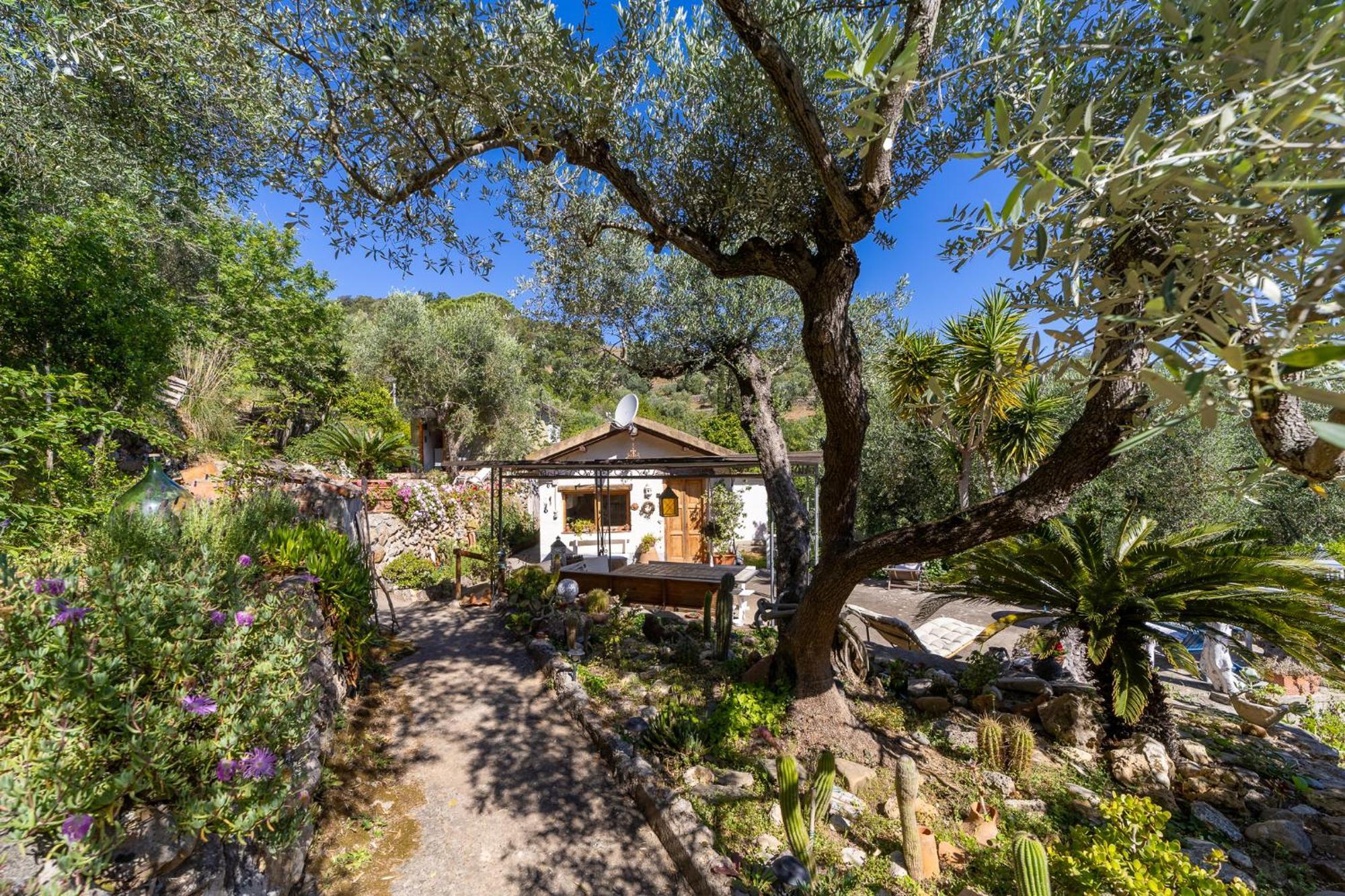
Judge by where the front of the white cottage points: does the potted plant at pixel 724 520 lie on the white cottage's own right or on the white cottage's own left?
on the white cottage's own left

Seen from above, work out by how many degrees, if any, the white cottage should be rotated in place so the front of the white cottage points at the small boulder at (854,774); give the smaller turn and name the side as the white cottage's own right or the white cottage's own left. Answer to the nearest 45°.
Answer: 0° — it already faces it

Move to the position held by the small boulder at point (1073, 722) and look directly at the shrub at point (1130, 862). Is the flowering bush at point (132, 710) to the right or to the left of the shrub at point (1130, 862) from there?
right

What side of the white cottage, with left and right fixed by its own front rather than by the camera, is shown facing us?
front

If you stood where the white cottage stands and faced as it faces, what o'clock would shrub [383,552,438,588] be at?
The shrub is roughly at 2 o'clock from the white cottage.

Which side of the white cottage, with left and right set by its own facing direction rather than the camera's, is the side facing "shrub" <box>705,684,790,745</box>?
front

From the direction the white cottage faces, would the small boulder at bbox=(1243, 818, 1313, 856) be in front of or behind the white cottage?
in front

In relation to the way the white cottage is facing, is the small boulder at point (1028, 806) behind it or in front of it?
in front

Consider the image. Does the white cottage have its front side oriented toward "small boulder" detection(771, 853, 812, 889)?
yes

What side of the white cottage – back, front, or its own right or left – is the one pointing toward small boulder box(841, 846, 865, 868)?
front

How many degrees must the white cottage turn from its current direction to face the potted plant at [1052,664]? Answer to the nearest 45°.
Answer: approximately 45° to its left

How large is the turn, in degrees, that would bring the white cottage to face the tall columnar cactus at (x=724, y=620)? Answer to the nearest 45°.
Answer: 0° — it already faces it

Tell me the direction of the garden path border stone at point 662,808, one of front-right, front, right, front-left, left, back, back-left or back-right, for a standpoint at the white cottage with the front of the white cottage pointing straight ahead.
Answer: front

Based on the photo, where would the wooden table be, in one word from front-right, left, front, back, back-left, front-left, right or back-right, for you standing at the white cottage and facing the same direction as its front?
front

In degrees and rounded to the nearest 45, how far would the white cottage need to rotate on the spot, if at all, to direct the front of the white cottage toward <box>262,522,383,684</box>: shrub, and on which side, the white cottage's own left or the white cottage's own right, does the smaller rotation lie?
0° — it already faces it
